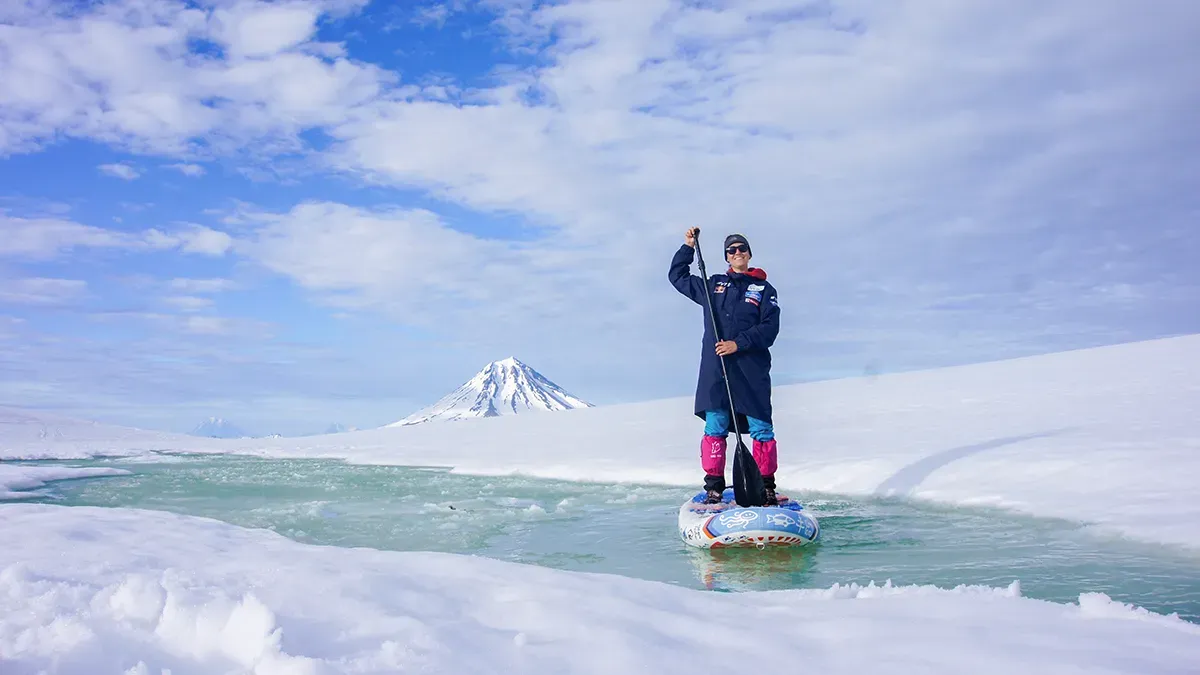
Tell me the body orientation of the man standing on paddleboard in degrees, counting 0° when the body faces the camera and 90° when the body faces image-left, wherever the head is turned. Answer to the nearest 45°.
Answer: approximately 0°
